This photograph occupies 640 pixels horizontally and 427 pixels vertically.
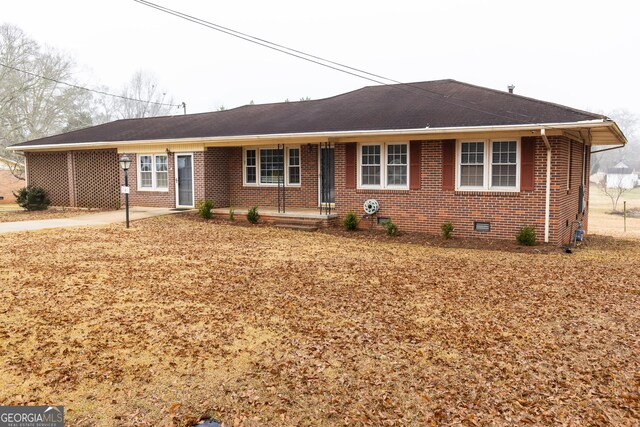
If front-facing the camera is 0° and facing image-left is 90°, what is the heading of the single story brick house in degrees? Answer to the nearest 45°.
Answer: approximately 45°

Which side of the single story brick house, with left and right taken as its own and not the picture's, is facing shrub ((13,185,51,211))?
right

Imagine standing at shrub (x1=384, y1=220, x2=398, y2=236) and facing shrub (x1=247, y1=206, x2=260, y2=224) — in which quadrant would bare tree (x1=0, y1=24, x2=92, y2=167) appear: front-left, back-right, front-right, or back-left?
front-right

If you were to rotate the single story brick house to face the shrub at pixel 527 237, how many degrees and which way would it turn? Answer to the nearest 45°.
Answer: approximately 90° to its left

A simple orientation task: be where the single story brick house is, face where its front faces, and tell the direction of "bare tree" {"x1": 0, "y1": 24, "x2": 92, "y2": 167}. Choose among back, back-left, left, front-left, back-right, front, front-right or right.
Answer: right
